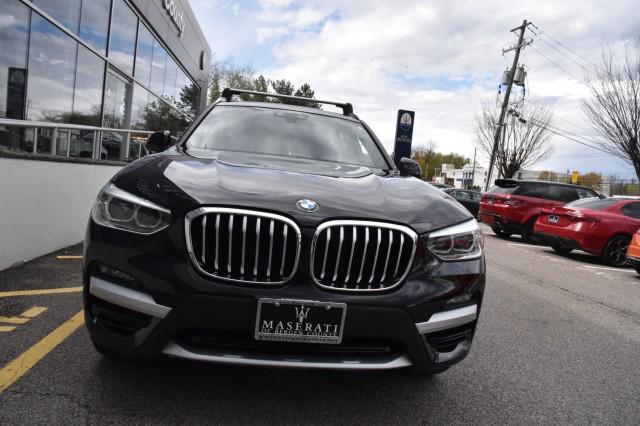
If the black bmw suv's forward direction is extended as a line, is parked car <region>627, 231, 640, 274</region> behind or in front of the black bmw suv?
behind

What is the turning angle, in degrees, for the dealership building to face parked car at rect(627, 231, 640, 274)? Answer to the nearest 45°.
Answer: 0° — it already faces it

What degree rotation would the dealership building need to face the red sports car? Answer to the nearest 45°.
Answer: approximately 45° to its left

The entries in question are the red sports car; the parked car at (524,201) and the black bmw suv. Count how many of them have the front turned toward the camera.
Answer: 1

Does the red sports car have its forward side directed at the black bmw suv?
no

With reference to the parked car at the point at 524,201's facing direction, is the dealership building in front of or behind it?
behind

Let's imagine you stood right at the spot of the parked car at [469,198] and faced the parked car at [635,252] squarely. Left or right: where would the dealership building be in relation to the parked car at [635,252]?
right

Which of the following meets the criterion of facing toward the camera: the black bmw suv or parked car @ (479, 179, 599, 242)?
the black bmw suv

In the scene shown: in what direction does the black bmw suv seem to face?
toward the camera

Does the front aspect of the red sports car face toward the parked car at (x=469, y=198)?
no

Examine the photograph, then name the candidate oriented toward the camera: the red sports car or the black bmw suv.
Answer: the black bmw suv

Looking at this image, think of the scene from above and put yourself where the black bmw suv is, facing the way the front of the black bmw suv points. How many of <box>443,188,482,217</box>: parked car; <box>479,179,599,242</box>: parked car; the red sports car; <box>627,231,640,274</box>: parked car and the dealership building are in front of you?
0

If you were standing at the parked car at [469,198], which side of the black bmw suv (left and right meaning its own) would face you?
back

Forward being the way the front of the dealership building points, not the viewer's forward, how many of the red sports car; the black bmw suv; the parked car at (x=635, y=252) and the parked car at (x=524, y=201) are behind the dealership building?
0

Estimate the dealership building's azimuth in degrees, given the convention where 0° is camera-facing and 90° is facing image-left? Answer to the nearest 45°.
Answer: approximately 315°

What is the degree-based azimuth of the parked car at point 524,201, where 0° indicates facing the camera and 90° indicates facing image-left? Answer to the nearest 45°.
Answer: approximately 225°

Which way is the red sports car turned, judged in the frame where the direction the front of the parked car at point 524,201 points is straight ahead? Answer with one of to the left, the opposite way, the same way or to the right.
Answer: the same way

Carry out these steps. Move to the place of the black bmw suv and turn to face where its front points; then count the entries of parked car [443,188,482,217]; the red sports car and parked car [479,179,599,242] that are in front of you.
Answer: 0

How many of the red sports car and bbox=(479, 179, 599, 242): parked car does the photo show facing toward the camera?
0
